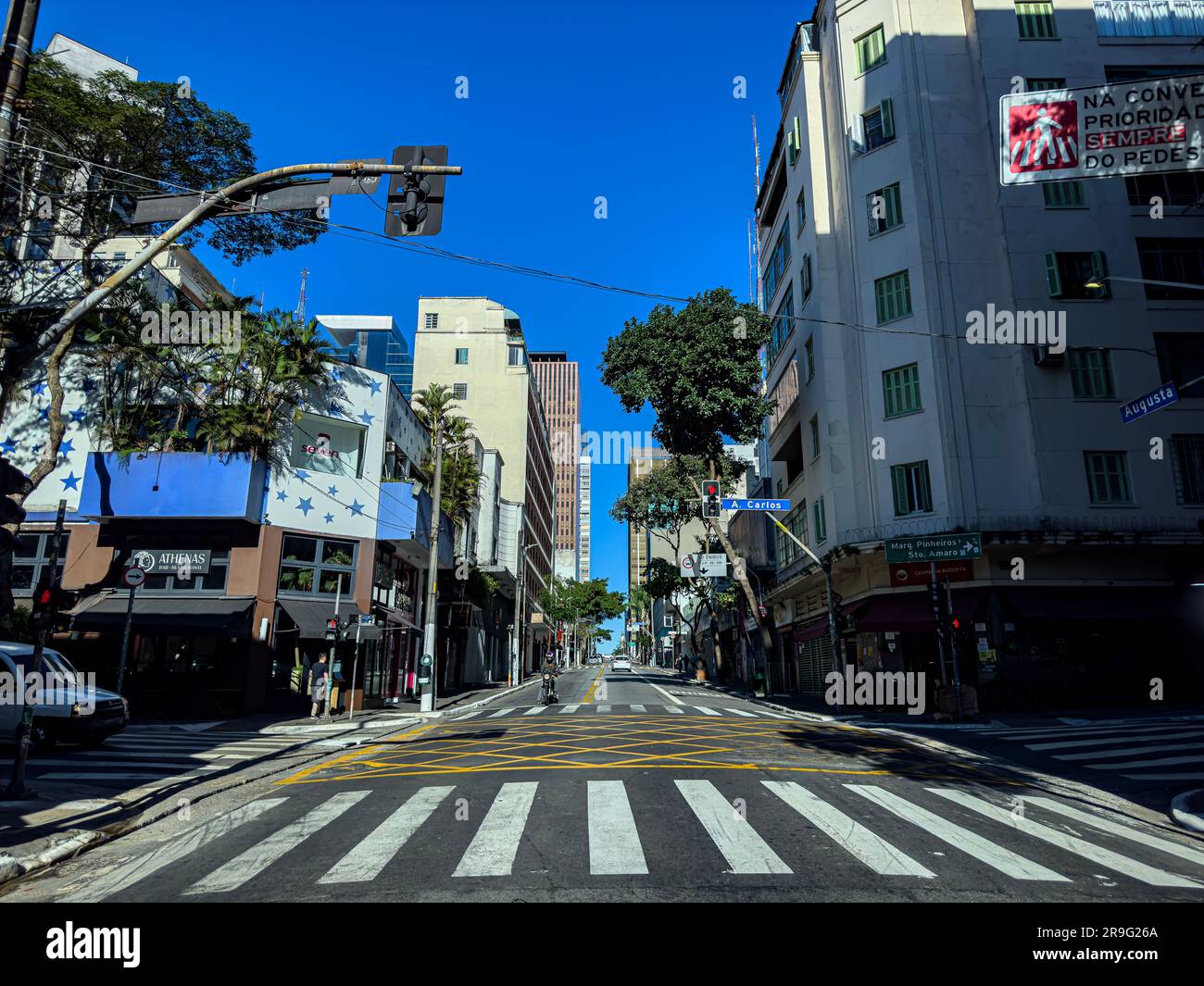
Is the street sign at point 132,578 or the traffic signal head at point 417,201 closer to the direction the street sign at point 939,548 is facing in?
the traffic signal head

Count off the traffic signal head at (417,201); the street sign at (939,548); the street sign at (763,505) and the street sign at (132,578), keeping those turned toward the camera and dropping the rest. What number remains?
3

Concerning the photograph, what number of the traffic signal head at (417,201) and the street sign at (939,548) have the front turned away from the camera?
1

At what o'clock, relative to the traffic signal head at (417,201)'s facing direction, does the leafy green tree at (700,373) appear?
The leafy green tree is roughly at 1 o'clock from the traffic signal head.

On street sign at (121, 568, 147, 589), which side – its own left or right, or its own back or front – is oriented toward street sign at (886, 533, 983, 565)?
left

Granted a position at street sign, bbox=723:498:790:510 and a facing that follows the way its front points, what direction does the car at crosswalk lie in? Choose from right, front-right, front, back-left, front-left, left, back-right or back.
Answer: front-right

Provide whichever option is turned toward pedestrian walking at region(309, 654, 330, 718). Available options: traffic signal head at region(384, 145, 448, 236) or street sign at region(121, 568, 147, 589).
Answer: the traffic signal head

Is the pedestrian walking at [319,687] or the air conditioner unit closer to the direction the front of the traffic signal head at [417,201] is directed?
the pedestrian walking

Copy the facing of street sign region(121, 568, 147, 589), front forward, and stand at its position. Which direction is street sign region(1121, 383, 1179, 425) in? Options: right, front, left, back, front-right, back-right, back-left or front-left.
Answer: front-left

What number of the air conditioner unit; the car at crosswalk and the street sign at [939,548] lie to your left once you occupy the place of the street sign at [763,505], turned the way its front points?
2

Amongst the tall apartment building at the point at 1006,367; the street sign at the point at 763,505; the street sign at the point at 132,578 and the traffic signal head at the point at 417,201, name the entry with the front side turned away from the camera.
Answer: the traffic signal head

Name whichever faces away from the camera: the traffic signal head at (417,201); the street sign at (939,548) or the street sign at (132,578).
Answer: the traffic signal head

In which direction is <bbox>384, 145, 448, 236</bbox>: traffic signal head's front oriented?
away from the camera
